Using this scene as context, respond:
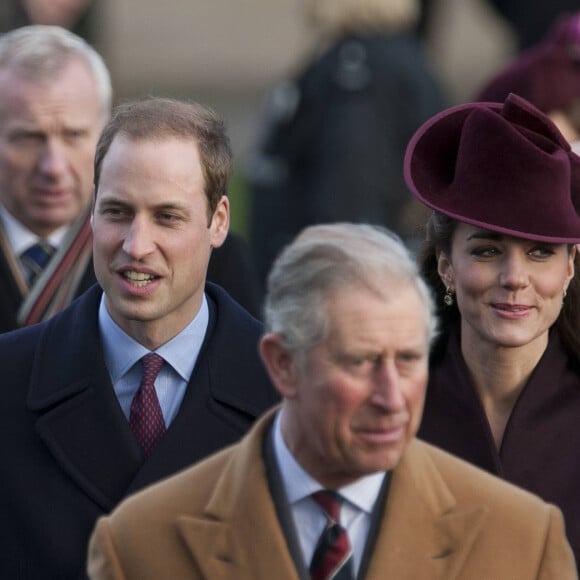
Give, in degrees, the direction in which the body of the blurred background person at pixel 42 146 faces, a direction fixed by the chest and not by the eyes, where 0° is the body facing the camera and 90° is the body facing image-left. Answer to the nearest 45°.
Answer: approximately 0°

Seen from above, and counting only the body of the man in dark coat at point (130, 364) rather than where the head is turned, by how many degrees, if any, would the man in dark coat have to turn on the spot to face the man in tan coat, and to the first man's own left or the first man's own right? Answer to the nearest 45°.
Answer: approximately 45° to the first man's own left

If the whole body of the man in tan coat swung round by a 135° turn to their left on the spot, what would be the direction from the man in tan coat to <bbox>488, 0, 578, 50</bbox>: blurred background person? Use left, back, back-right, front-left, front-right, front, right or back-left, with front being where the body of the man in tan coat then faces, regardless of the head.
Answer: front-left

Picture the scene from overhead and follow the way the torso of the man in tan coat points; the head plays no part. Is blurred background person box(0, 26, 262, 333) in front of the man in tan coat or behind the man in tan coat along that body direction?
behind

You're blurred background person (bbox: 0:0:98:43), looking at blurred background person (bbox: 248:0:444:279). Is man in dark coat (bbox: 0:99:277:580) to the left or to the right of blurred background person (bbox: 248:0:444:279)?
right

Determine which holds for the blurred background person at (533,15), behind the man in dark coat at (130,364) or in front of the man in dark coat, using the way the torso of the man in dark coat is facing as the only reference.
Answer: behind

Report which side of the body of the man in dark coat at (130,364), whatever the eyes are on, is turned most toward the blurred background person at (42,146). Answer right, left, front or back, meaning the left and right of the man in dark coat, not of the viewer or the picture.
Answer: back

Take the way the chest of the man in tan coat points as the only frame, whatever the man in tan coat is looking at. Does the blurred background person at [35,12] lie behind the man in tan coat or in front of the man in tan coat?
behind
